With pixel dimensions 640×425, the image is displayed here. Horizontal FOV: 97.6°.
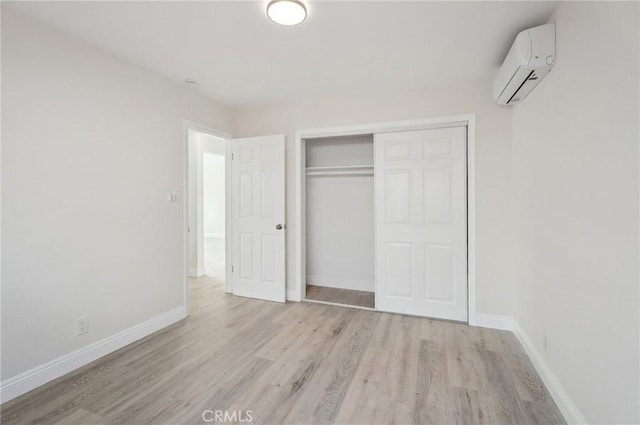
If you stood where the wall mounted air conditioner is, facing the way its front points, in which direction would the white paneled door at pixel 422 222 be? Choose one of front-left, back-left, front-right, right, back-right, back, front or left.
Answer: front-right

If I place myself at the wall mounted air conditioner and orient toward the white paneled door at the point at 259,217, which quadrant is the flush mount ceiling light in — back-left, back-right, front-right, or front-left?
front-left

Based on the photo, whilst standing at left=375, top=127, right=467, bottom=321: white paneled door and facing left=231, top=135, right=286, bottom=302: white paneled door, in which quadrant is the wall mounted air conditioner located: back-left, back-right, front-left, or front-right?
back-left

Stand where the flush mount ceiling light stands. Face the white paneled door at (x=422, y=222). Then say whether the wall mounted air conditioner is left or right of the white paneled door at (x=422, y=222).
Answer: right

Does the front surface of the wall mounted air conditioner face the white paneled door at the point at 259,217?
yes

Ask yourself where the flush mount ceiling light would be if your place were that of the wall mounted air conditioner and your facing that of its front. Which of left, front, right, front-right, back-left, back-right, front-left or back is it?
front-left

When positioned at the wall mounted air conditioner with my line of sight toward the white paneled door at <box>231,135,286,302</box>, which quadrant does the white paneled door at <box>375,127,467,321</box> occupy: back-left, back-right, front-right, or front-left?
front-right

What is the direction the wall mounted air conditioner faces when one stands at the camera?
facing to the left of the viewer

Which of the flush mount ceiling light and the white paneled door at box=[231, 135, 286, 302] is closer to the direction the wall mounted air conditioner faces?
the white paneled door
